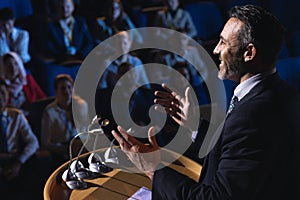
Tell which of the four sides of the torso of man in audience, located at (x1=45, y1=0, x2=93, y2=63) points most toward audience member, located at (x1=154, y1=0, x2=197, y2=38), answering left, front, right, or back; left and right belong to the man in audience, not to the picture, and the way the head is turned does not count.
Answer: left

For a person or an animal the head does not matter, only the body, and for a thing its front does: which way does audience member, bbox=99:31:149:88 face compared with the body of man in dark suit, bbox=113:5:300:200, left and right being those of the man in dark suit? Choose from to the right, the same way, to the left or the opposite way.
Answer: to the left

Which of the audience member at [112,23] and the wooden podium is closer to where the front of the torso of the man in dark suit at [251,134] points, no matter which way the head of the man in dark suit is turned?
the wooden podium

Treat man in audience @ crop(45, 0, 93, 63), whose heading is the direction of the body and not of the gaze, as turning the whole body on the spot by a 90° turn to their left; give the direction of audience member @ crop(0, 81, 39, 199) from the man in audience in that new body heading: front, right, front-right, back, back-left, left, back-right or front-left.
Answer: back-right

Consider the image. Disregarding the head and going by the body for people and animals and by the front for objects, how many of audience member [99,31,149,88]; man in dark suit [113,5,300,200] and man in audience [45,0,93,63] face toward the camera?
2

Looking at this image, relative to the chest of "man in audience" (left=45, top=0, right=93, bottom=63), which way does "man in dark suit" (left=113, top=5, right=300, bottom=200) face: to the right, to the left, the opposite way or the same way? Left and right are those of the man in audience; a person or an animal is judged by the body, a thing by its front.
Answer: to the right

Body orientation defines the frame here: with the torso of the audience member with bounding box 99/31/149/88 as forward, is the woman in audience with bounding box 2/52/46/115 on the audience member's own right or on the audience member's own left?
on the audience member's own right

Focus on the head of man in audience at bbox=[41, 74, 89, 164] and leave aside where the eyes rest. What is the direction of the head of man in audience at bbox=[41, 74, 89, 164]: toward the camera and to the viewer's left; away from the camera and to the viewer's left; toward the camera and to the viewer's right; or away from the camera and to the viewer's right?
toward the camera and to the viewer's right

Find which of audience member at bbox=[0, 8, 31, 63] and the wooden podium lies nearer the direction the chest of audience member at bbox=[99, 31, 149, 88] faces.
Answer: the wooden podium

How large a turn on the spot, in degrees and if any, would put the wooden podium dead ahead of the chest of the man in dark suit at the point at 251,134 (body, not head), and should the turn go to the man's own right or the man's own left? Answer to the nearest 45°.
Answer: approximately 45° to the man's own right

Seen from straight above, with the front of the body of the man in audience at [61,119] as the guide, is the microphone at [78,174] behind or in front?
in front

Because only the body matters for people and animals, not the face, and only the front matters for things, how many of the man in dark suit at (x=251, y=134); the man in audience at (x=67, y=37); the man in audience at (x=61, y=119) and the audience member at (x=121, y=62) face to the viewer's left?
1

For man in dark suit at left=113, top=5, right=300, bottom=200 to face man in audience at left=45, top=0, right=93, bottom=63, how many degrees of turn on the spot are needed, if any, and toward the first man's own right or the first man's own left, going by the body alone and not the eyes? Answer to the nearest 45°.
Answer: approximately 45° to the first man's own right

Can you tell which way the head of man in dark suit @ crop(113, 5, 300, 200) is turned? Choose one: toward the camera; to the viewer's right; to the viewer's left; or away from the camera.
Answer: to the viewer's left
